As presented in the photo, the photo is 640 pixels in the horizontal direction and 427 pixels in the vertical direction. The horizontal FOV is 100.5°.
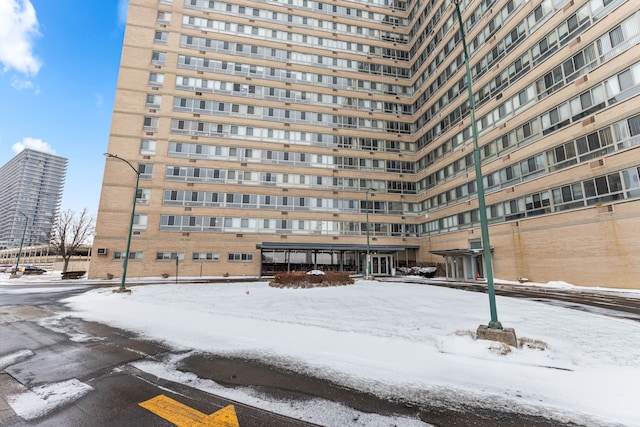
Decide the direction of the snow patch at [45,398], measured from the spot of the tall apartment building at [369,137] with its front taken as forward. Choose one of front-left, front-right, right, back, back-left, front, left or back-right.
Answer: front

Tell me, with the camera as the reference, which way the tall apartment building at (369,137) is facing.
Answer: facing the viewer
